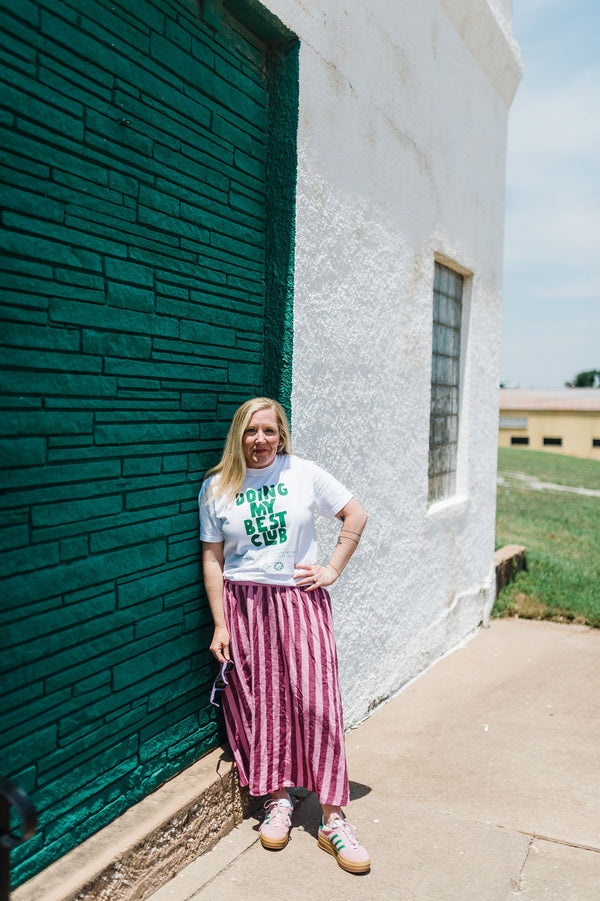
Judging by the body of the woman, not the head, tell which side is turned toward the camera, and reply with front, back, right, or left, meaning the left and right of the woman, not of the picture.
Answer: front

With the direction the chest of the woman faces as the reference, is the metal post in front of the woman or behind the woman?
in front

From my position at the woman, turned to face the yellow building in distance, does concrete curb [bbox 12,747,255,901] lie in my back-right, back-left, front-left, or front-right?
back-left

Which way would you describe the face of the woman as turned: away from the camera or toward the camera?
toward the camera

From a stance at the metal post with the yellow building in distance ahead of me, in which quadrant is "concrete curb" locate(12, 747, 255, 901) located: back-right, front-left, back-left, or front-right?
front-left

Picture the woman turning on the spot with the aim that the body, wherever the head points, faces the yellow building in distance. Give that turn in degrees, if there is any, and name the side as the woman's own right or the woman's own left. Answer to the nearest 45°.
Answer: approximately 180°

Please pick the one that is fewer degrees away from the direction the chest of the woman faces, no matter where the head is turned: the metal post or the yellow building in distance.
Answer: the metal post
